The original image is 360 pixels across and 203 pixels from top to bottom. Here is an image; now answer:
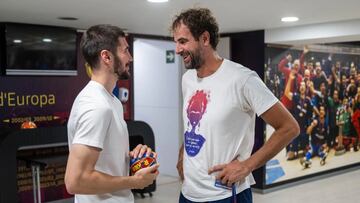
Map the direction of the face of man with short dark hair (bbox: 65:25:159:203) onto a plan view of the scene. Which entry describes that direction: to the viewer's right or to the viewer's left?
to the viewer's right

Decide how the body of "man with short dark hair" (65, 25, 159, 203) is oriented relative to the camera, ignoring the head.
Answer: to the viewer's right

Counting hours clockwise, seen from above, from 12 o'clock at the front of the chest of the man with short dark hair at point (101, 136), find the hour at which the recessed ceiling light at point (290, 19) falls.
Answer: The recessed ceiling light is roughly at 10 o'clock from the man with short dark hair.
